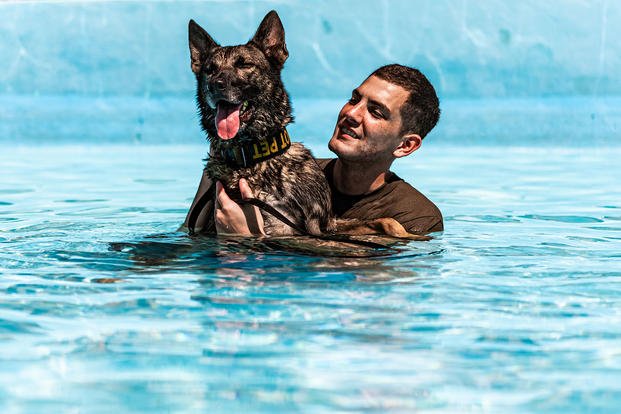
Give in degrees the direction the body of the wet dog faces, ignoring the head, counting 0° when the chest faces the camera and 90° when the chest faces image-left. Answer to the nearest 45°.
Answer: approximately 45°

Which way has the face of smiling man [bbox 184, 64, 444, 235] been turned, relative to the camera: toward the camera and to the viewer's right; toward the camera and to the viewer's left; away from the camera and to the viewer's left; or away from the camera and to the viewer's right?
toward the camera and to the viewer's left
